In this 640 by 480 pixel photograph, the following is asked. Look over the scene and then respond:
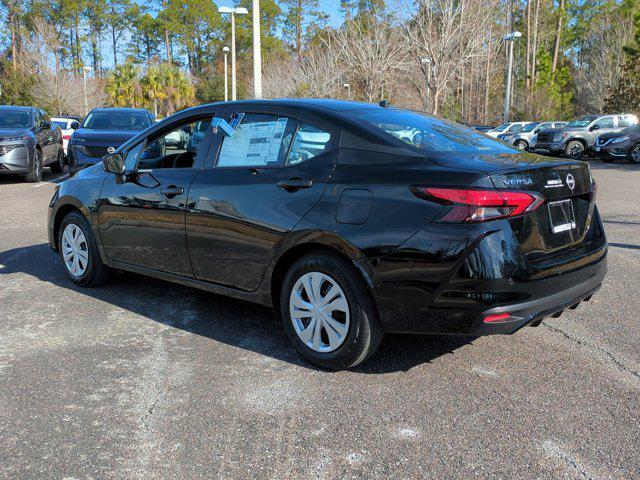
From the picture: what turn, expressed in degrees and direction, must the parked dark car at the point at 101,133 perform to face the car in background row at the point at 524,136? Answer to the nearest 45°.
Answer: approximately 135° to its left

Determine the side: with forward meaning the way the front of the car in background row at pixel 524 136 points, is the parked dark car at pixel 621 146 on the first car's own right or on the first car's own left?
on the first car's own left

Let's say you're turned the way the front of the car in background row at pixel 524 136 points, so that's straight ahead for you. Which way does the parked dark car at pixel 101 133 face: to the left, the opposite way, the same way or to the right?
to the left

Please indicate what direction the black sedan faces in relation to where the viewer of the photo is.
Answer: facing away from the viewer and to the left of the viewer

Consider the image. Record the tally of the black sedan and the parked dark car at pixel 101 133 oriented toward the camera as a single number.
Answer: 1

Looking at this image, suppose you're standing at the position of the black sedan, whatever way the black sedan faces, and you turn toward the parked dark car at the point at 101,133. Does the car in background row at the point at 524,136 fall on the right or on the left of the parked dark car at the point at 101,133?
right

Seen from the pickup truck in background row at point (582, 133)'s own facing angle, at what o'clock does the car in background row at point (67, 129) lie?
the car in background row at point (67, 129) is roughly at 12 o'clock from the pickup truck in background row at point (582, 133).

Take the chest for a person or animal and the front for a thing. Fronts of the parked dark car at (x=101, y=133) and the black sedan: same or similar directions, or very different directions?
very different directions

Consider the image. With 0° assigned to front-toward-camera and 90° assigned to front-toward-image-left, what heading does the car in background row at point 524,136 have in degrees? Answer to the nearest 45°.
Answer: approximately 45°
